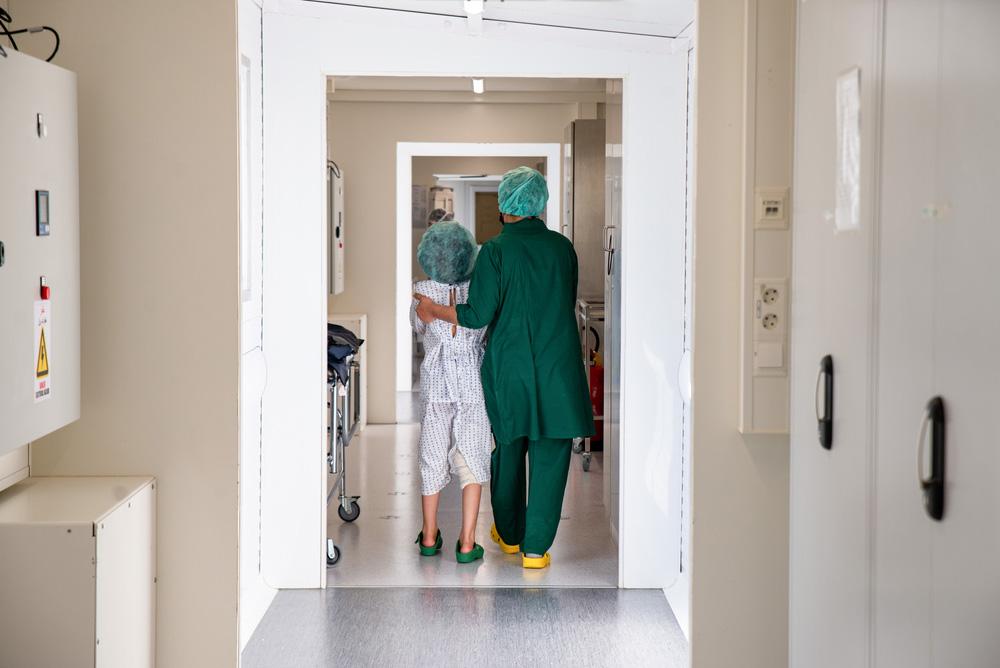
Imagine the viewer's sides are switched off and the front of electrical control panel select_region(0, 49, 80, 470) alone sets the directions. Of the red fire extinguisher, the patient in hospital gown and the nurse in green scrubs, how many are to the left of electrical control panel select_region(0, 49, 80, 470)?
3

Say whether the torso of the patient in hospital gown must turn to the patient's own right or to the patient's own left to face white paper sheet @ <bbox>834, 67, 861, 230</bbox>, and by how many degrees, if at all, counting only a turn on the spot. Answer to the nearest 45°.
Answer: approximately 180°

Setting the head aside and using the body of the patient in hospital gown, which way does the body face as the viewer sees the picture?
away from the camera

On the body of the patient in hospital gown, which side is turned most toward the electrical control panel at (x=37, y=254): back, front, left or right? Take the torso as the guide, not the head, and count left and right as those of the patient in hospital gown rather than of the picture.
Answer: back

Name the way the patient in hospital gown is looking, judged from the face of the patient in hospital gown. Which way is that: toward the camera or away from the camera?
away from the camera

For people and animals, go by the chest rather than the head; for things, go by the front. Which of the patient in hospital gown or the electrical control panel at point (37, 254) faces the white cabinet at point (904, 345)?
the electrical control panel
